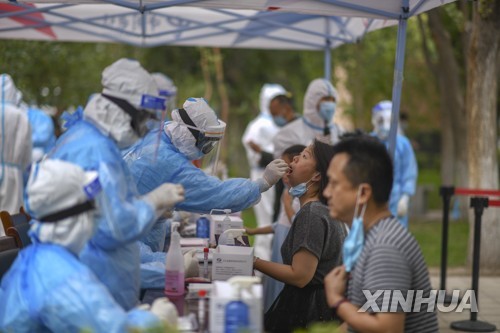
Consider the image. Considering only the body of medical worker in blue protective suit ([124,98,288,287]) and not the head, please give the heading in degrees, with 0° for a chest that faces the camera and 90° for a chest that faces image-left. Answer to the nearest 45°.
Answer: approximately 270°

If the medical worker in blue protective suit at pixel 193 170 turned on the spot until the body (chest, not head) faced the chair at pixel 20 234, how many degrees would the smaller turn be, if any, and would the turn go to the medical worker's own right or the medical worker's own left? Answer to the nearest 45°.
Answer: approximately 180°

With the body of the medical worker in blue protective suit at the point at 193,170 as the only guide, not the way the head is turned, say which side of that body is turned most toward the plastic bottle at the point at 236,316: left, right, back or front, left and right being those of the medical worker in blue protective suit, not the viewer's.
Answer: right

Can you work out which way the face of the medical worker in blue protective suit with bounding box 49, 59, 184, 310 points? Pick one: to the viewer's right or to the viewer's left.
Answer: to the viewer's right

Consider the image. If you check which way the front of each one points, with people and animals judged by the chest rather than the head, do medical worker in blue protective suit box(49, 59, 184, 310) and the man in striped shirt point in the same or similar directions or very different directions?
very different directions

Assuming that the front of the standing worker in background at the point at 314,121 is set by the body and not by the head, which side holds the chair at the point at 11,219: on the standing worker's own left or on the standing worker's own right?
on the standing worker's own right

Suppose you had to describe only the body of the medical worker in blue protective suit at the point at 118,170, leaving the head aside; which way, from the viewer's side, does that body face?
to the viewer's right

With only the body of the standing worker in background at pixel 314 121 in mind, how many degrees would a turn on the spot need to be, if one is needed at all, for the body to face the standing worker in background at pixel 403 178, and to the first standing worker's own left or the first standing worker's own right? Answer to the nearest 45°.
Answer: approximately 90° to the first standing worker's own left

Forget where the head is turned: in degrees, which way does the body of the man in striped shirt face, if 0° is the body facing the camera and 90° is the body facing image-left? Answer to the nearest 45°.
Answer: approximately 90°

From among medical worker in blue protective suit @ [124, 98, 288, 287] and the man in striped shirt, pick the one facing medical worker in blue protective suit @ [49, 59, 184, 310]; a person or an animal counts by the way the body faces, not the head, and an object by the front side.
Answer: the man in striped shirt

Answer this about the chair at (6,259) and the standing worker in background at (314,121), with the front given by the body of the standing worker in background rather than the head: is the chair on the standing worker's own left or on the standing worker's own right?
on the standing worker's own right

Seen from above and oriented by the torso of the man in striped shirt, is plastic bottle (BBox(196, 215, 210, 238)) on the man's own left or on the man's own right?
on the man's own right
